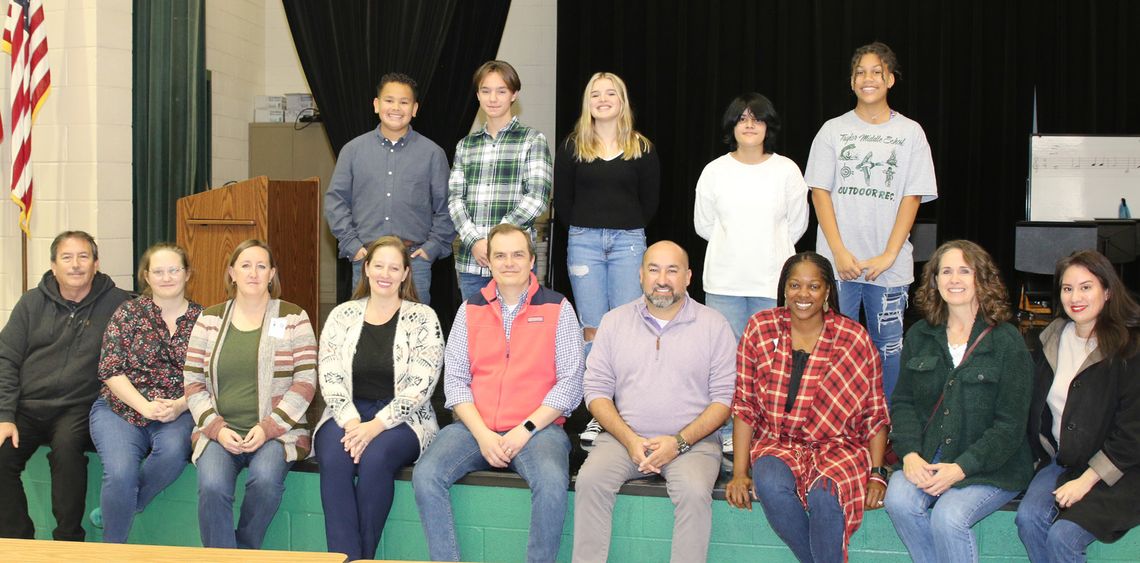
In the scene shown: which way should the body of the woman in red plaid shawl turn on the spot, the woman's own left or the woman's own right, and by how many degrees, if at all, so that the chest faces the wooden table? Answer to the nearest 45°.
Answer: approximately 45° to the woman's own right

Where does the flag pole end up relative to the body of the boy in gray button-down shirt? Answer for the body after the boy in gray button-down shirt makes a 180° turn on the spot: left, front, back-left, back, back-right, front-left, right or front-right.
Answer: front-left

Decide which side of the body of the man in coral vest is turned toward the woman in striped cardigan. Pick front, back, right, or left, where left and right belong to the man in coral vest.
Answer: right

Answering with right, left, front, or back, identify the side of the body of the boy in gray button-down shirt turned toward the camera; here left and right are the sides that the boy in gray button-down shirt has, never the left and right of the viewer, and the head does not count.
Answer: front

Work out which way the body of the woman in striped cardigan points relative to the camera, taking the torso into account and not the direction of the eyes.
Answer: toward the camera

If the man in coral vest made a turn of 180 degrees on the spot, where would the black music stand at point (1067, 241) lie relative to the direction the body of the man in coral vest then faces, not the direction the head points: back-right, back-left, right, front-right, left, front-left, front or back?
front-right

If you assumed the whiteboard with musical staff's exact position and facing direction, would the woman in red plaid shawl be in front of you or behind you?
in front

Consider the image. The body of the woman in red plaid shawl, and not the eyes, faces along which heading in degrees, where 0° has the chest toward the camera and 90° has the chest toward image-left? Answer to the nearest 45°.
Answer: approximately 0°

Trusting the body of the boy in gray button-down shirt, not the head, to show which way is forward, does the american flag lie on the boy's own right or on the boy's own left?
on the boy's own right

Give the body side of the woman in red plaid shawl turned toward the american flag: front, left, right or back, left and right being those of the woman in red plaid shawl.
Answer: right

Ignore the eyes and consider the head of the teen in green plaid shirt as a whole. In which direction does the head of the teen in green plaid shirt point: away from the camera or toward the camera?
toward the camera

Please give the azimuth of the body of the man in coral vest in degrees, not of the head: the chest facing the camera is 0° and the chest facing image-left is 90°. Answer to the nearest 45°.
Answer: approximately 0°

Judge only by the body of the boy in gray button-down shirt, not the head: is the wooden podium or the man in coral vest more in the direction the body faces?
the man in coral vest

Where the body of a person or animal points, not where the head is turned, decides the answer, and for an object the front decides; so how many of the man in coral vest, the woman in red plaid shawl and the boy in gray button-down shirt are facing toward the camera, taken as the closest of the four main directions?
3

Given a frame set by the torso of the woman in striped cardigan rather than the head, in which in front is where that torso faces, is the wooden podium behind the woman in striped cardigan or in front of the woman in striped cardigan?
behind

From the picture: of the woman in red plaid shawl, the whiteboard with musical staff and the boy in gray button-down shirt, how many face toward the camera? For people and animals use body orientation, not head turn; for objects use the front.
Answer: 3

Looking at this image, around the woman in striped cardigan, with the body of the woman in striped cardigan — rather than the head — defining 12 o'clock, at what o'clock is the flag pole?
The flag pole is roughly at 5 o'clock from the woman in striped cardigan.
